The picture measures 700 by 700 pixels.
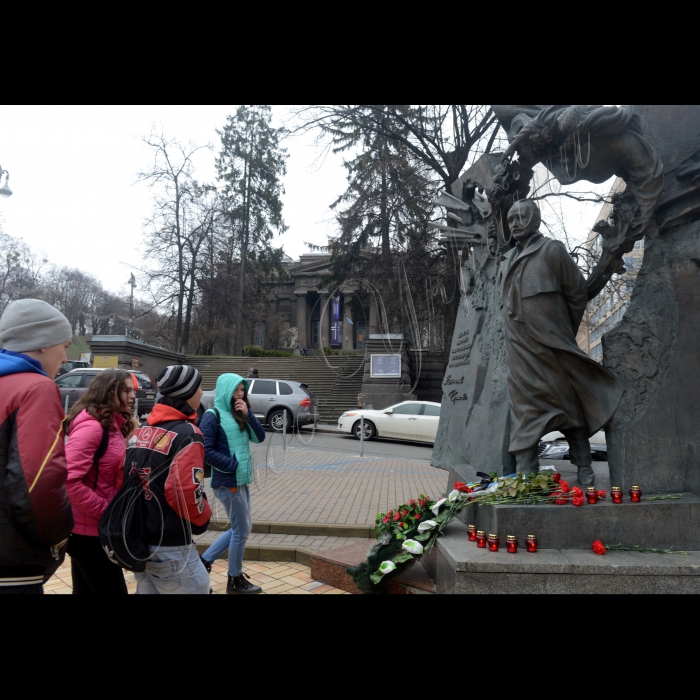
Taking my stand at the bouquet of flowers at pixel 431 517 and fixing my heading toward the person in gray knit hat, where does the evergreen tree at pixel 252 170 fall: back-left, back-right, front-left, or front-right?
back-right

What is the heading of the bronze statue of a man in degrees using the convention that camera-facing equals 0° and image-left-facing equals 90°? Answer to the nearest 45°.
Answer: approximately 45°

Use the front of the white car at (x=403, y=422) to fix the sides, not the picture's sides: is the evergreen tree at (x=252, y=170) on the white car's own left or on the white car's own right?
on the white car's own right

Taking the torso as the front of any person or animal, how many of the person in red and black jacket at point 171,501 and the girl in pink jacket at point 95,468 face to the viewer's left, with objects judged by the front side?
0

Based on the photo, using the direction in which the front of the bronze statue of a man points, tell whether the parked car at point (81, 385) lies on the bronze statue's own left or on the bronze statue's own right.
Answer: on the bronze statue's own right

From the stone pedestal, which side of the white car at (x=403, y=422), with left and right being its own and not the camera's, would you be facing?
left

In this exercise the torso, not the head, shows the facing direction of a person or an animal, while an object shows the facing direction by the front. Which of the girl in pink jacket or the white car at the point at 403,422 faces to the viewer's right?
the girl in pink jacket

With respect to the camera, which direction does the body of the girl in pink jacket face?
to the viewer's right

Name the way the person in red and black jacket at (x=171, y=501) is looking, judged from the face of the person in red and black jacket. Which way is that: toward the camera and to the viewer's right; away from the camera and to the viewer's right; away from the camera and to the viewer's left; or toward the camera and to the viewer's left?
away from the camera and to the viewer's right

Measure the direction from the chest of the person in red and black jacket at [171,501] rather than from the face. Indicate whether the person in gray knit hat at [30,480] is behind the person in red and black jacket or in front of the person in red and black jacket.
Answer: behind

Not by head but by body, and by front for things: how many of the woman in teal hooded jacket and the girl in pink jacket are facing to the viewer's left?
0

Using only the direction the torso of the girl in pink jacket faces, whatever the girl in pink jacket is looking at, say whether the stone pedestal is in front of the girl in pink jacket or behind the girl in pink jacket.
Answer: in front

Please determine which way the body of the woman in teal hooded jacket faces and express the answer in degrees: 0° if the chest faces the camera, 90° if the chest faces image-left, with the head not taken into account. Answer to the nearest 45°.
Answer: approximately 315°

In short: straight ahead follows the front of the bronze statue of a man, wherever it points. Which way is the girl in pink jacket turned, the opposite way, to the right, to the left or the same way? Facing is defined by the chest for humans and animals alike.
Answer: the opposite way

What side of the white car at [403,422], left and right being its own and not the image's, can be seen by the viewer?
left

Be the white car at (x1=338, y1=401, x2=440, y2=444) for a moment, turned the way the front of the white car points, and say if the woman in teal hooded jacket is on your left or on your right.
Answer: on your left

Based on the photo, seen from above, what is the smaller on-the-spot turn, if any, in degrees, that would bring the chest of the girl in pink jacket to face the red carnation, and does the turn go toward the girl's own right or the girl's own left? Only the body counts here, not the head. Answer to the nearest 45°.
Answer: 0° — they already face it

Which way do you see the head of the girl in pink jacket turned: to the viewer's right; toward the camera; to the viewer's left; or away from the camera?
to the viewer's right

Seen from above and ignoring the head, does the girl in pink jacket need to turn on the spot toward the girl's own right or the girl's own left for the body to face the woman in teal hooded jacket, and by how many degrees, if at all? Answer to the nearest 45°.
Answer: approximately 45° to the girl's own left

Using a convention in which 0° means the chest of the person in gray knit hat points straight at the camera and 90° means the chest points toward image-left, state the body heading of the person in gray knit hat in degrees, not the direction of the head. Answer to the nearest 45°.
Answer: approximately 225°
